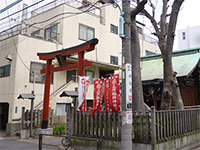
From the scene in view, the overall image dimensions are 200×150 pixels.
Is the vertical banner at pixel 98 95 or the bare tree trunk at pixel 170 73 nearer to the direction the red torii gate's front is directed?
the vertical banner

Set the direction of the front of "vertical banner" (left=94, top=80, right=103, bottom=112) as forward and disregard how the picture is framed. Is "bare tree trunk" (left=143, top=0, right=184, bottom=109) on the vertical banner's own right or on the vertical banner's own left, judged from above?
on the vertical banner's own left

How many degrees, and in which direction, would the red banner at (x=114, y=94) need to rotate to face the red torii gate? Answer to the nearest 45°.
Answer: approximately 135° to its right

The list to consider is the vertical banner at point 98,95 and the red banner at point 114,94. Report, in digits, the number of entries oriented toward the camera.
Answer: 2

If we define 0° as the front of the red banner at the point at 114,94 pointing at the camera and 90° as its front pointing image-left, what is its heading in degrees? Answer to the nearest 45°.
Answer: approximately 0°

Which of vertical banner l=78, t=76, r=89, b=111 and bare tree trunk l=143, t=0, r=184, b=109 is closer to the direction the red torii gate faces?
the vertical banner

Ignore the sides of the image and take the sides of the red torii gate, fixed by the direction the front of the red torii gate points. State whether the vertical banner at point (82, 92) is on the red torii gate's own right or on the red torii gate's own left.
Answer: on the red torii gate's own left
